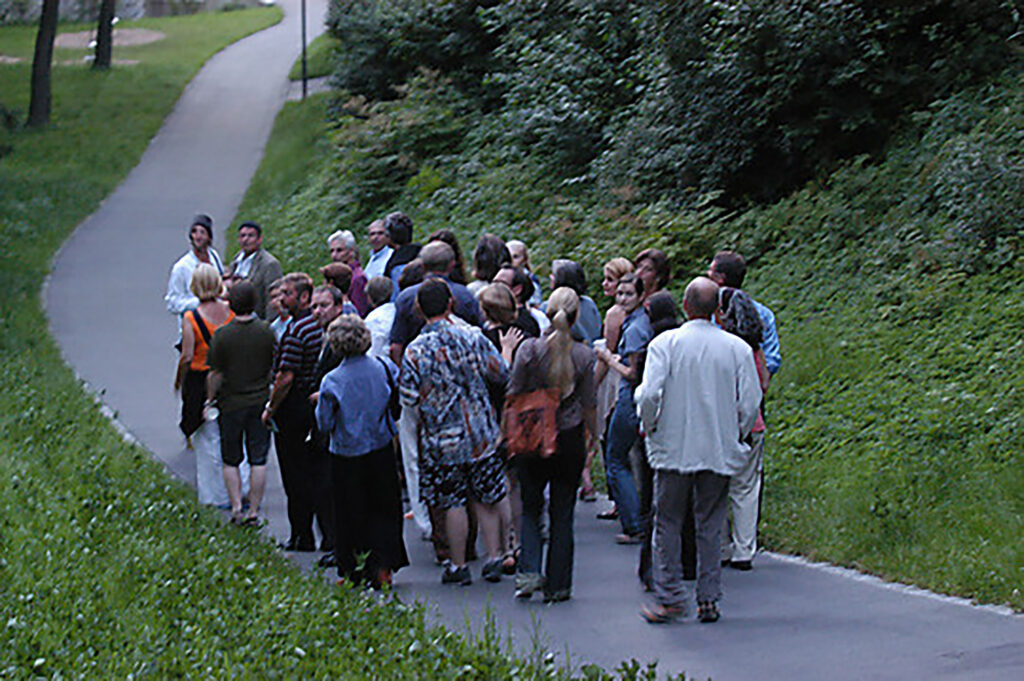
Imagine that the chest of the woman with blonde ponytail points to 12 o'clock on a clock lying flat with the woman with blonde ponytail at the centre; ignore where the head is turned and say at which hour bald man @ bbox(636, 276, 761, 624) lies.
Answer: The bald man is roughly at 4 o'clock from the woman with blonde ponytail.

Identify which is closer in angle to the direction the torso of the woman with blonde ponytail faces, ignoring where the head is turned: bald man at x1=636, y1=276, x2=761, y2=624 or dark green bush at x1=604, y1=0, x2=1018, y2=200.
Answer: the dark green bush

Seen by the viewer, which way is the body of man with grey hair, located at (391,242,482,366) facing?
away from the camera

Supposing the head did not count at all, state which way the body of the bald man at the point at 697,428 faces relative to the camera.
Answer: away from the camera

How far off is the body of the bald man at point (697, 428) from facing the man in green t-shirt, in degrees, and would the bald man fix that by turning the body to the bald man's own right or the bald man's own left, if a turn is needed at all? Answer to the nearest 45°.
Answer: approximately 45° to the bald man's own left

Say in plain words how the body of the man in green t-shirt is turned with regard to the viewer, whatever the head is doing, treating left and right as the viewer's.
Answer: facing away from the viewer

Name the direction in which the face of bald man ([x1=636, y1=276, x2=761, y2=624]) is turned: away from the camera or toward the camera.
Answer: away from the camera

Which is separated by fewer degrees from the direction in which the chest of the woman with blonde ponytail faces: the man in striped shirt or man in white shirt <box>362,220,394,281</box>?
the man in white shirt

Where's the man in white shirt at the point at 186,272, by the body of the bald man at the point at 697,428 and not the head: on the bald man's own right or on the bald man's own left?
on the bald man's own left

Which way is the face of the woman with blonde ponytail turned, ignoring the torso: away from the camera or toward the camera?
away from the camera

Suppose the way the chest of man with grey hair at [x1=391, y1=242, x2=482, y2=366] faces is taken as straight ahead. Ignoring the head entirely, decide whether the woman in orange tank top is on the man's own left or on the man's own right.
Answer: on the man's own left

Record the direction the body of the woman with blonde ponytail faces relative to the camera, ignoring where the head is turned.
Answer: away from the camera
